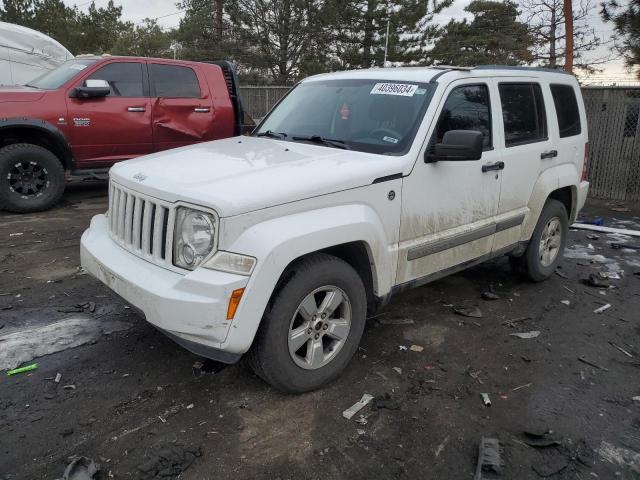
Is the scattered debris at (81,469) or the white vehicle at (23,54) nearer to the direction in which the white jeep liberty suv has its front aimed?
the scattered debris

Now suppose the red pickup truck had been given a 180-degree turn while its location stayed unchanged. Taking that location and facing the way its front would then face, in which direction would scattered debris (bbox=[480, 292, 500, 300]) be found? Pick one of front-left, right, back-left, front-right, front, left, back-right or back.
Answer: front-right

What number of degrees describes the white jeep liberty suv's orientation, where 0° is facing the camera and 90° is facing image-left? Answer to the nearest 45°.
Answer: approximately 45°

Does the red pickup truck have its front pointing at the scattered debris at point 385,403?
no

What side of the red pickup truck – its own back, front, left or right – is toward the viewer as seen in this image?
left

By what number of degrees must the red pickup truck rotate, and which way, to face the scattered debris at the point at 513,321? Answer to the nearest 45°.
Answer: approximately 135° to its left

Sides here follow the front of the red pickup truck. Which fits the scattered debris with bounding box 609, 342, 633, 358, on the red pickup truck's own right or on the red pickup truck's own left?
on the red pickup truck's own left

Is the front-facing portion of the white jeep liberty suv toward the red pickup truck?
no

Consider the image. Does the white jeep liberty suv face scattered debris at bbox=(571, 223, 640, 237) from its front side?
no

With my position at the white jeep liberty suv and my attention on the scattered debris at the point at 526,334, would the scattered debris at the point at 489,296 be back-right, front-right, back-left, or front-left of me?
front-left

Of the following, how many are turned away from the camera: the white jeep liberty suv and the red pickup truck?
0
